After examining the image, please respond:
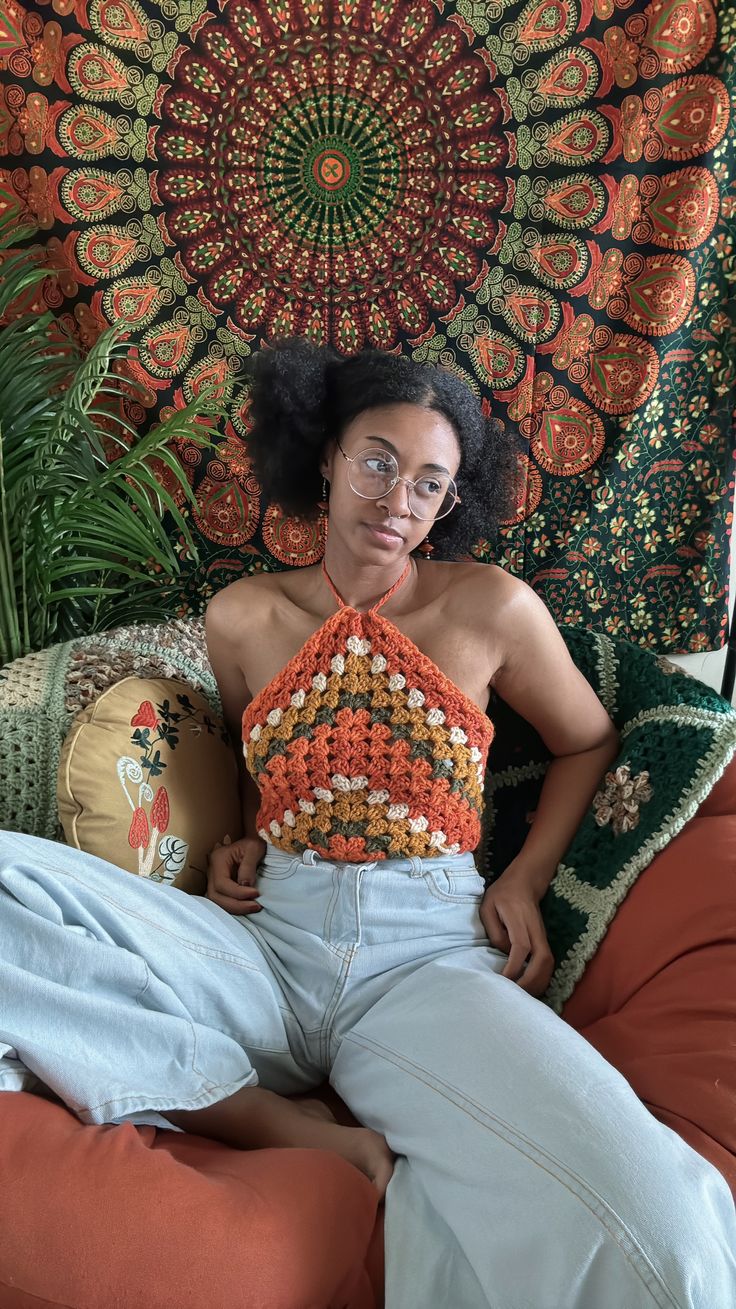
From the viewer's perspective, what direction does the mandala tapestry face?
toward the camera

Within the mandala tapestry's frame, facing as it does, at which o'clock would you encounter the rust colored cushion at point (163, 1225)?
The rust colored cushion is roughly at 12 o'clock from the mandala tapestry.

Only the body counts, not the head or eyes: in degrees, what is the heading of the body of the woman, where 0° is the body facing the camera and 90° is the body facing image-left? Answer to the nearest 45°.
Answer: approximately 0°

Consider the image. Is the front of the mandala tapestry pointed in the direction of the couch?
yes

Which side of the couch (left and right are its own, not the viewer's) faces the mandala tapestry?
back

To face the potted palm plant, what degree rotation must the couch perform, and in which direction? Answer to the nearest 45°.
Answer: approximately 135° to its right

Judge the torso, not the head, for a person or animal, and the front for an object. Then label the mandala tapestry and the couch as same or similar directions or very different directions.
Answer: same or similar directions

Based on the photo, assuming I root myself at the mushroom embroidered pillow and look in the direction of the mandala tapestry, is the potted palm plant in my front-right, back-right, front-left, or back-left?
front-left

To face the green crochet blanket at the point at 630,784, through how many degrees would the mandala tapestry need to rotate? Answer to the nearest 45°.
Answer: approximately 45° to its left

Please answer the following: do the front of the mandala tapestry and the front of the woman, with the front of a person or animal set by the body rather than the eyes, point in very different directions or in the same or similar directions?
same or similar directions

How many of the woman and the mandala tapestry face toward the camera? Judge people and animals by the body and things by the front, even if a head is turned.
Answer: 2

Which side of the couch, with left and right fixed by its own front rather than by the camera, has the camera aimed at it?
front
